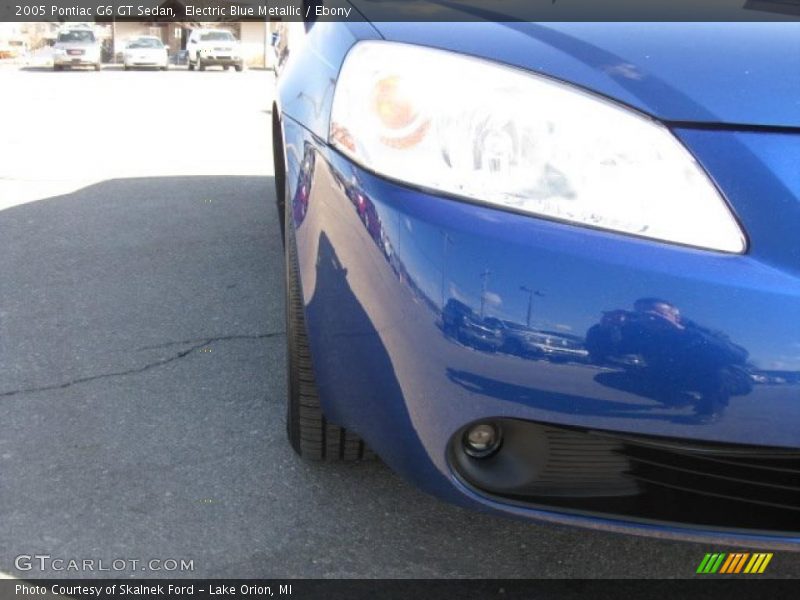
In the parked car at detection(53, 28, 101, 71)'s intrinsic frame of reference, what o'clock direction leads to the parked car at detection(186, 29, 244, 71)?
the parked car at detection(186, 29, 244, 71) is roughly at 9 o'clock from the parked car at detection(53, 28, 101, 71).

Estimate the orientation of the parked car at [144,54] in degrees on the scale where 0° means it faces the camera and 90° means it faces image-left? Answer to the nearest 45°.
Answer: approximately 0°

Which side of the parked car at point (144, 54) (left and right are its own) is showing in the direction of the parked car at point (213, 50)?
left

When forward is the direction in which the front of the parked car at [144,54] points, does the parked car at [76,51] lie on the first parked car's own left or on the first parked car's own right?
on the first parked car's own right

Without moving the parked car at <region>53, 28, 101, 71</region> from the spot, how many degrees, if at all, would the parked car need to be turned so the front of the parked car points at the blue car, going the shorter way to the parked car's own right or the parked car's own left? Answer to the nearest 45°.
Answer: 0° — it already faces it

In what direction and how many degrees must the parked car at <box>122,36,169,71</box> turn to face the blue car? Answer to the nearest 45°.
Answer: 0° — it already faces it

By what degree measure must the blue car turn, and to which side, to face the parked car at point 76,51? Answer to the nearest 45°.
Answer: approximately 135° to its right
